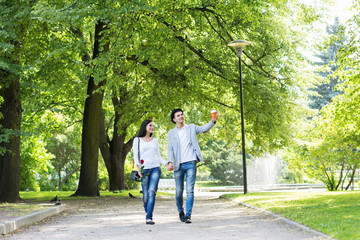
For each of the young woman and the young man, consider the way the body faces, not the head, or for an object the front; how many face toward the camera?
2

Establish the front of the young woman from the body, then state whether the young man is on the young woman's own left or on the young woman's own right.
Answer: on the young woman's own left

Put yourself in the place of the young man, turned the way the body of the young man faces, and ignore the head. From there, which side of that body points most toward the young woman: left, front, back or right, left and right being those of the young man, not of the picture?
right

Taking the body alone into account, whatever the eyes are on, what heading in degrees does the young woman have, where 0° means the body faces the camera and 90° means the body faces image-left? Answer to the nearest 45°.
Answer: approximately 0°

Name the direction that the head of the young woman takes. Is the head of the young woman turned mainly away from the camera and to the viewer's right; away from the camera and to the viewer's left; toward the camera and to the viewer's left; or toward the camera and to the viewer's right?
toward the camera and to the viewer's right
